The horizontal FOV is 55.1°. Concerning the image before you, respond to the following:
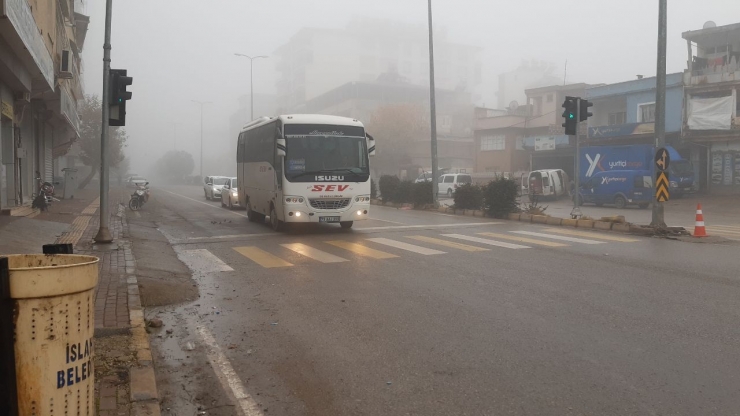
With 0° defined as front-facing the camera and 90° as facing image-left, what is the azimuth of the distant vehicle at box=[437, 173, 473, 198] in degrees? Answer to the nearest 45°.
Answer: approximately 135°

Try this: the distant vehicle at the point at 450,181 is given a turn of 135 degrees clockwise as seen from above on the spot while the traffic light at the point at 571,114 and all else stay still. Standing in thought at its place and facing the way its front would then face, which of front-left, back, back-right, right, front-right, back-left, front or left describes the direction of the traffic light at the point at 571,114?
right

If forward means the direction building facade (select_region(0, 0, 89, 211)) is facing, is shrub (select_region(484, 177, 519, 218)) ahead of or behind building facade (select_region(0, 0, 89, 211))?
ahead

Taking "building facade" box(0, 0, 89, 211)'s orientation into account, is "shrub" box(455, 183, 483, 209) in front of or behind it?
in front

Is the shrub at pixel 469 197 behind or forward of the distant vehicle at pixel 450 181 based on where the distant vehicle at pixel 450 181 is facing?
behind

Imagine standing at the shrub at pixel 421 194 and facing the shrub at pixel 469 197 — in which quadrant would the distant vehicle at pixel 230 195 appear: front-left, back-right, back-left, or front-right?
back-right

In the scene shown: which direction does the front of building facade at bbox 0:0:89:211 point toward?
to the viewer's right

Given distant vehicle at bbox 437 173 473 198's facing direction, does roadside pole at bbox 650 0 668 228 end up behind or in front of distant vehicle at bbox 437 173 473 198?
behind

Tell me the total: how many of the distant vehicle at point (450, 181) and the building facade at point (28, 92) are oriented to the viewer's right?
1
